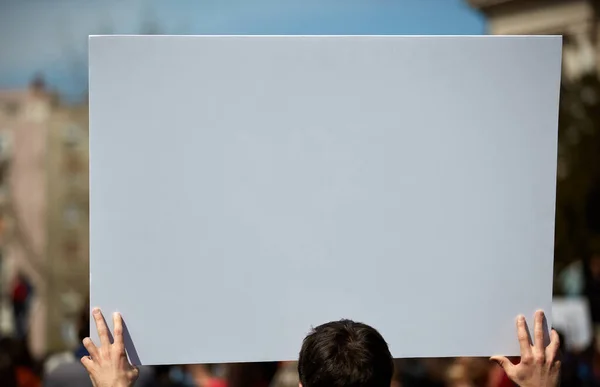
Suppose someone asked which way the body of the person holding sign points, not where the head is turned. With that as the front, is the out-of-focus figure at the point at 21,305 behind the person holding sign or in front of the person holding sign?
in front

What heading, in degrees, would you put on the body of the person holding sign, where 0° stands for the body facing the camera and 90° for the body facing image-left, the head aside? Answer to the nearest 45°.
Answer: approximately 180°

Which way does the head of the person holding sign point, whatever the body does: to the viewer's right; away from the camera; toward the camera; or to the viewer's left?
away from the camera

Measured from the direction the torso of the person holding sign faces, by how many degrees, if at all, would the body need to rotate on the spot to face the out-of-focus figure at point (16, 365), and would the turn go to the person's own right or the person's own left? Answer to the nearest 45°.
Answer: approximately 45° to the person's own left
